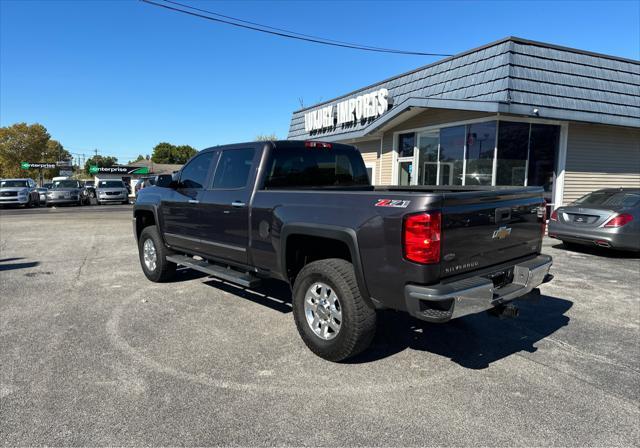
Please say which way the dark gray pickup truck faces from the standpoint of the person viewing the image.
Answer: facing away from the viewer and to the left of the viewer

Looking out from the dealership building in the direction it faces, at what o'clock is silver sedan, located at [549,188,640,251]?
The silver sedan is roughly at 10 o'clock from the dealership building.

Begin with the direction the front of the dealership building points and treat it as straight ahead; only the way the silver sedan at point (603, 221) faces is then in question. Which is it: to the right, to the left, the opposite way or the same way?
the opposite way

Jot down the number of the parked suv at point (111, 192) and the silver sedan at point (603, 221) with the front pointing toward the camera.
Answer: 1

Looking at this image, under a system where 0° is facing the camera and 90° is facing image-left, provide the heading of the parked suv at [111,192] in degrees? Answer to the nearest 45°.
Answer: approximately 0°

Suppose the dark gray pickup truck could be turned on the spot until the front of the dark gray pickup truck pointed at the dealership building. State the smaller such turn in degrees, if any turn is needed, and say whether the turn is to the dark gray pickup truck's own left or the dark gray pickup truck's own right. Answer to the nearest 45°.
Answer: approximately 90° to the dark gray pickup truck's own right

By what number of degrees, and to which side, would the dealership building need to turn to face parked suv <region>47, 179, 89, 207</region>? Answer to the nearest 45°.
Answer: approximately 45° to its right

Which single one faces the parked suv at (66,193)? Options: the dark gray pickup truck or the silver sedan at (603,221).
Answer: the dark gray pickup truck

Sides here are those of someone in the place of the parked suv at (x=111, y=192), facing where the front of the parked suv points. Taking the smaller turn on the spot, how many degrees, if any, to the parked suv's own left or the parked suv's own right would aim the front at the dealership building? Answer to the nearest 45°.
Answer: approximately 45° to the parked suv's own left

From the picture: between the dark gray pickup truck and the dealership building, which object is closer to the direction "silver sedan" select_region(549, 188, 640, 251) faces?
the dealership building

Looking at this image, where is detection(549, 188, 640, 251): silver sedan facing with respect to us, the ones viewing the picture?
facing away from the viewer and to the right of the viewer
